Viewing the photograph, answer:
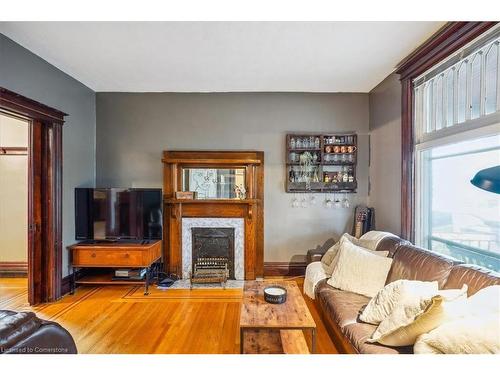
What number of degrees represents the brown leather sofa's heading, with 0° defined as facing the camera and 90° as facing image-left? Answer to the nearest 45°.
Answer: approximately 45°

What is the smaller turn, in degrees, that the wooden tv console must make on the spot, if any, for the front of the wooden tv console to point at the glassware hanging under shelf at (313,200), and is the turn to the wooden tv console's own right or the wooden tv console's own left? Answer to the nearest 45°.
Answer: approximately 90° to the wooden tv console's own left

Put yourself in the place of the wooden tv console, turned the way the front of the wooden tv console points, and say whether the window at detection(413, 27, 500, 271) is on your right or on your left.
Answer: on your left

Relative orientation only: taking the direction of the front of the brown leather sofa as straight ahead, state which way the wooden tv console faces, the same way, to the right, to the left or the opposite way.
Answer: to the left

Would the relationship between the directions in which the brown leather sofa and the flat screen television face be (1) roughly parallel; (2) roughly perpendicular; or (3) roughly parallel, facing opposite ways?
roughly perpendicular

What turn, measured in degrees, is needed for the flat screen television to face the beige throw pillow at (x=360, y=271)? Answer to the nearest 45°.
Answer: approximately 45° to its left

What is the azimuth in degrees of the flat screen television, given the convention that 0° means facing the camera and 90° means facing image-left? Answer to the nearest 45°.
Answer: approximately 0°

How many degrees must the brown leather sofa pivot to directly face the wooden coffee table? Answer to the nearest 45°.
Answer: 0° — it already faces it
